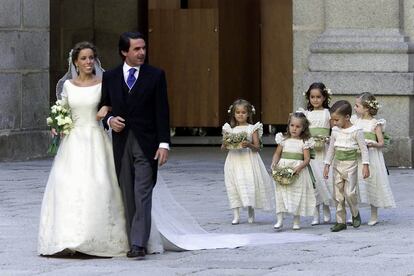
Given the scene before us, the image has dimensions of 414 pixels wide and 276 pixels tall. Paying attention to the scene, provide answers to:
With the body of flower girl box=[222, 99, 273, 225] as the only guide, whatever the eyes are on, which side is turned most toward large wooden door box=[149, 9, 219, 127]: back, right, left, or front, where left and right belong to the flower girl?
back

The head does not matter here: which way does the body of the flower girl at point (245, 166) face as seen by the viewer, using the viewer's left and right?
facing the viewer

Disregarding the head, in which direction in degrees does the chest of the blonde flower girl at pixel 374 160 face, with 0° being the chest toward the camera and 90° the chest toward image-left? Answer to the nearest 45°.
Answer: approximately 45°

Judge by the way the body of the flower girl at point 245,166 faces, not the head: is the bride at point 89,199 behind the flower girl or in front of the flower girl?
in front

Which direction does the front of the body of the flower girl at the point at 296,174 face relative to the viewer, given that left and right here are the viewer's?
facing the viewer and to the left of the viewer

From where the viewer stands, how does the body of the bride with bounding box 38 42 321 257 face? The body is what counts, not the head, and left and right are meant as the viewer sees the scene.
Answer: facing the viewer

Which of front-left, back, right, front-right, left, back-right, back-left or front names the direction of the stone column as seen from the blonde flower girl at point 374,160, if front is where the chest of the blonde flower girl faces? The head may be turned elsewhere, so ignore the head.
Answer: back-right

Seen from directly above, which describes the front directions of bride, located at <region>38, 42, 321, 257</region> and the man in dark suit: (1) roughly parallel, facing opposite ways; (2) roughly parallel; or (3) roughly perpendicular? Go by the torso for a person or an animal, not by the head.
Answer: roughly parallel

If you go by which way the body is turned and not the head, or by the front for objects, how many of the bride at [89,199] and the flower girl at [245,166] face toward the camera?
2

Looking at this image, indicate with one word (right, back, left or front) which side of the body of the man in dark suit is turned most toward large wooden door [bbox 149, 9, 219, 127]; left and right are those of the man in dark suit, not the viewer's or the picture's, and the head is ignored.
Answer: back

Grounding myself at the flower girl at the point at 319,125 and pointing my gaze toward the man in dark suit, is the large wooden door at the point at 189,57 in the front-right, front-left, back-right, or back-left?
back-right

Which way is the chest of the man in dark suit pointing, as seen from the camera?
toward the camera

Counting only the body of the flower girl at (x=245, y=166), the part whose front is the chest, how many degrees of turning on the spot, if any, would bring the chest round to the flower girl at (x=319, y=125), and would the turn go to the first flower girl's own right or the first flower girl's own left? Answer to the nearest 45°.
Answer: approximately 90° to the first flower girl's own left

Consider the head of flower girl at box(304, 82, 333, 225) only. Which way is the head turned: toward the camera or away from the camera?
toward the camera

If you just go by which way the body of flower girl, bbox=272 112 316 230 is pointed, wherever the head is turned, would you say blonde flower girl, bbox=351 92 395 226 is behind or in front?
behind
